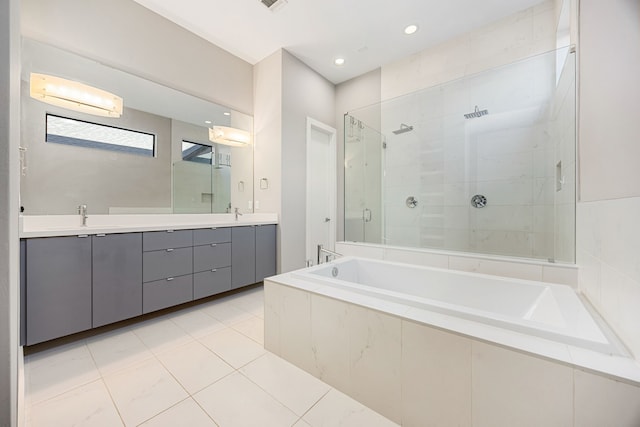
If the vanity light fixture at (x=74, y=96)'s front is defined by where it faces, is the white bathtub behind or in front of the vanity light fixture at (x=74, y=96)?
in front

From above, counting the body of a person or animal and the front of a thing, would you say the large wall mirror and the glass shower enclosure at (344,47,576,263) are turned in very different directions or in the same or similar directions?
very different directions

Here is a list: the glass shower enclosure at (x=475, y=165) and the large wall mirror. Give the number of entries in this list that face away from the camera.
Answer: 0

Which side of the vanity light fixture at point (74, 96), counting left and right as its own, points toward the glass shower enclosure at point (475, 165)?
front

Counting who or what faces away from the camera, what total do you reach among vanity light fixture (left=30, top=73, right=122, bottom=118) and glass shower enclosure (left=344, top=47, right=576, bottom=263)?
0

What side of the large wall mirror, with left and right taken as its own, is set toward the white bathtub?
front

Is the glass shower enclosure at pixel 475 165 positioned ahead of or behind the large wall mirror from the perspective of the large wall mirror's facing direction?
ahead
